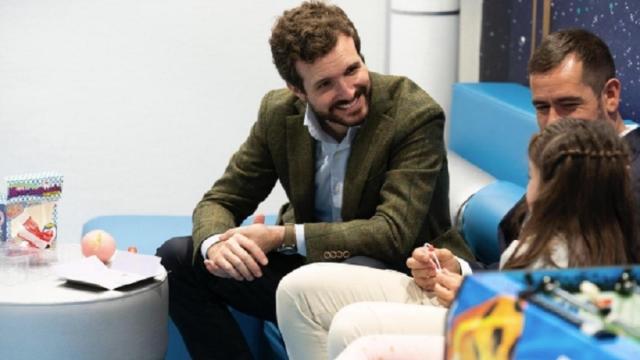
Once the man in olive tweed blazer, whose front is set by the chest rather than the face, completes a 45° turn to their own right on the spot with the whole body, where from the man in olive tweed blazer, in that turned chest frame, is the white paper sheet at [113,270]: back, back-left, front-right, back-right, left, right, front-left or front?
front

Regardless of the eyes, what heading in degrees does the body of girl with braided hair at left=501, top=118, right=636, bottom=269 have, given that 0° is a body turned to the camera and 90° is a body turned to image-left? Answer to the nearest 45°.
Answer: approximately 135°

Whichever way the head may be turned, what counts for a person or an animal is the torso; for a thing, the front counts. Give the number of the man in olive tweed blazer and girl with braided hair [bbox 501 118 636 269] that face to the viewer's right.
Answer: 0

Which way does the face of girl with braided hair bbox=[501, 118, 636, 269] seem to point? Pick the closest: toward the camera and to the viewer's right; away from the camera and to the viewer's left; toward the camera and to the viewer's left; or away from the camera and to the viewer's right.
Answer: away from the camera and to the viewer's left

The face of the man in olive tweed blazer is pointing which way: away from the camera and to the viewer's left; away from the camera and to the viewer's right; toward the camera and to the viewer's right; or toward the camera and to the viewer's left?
toward the camera and to the viewer's right

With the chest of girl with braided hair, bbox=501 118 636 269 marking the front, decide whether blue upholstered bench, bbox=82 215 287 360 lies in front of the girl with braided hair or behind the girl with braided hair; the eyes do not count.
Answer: in front

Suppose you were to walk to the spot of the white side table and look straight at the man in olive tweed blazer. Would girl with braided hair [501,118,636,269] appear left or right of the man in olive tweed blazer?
right

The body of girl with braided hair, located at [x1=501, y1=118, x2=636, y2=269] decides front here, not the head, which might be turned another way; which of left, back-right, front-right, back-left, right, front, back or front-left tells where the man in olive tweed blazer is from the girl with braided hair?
front
